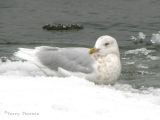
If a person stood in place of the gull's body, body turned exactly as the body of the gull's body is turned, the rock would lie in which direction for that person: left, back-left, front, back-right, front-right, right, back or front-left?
left

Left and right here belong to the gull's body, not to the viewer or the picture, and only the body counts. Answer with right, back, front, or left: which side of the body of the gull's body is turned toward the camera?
right
